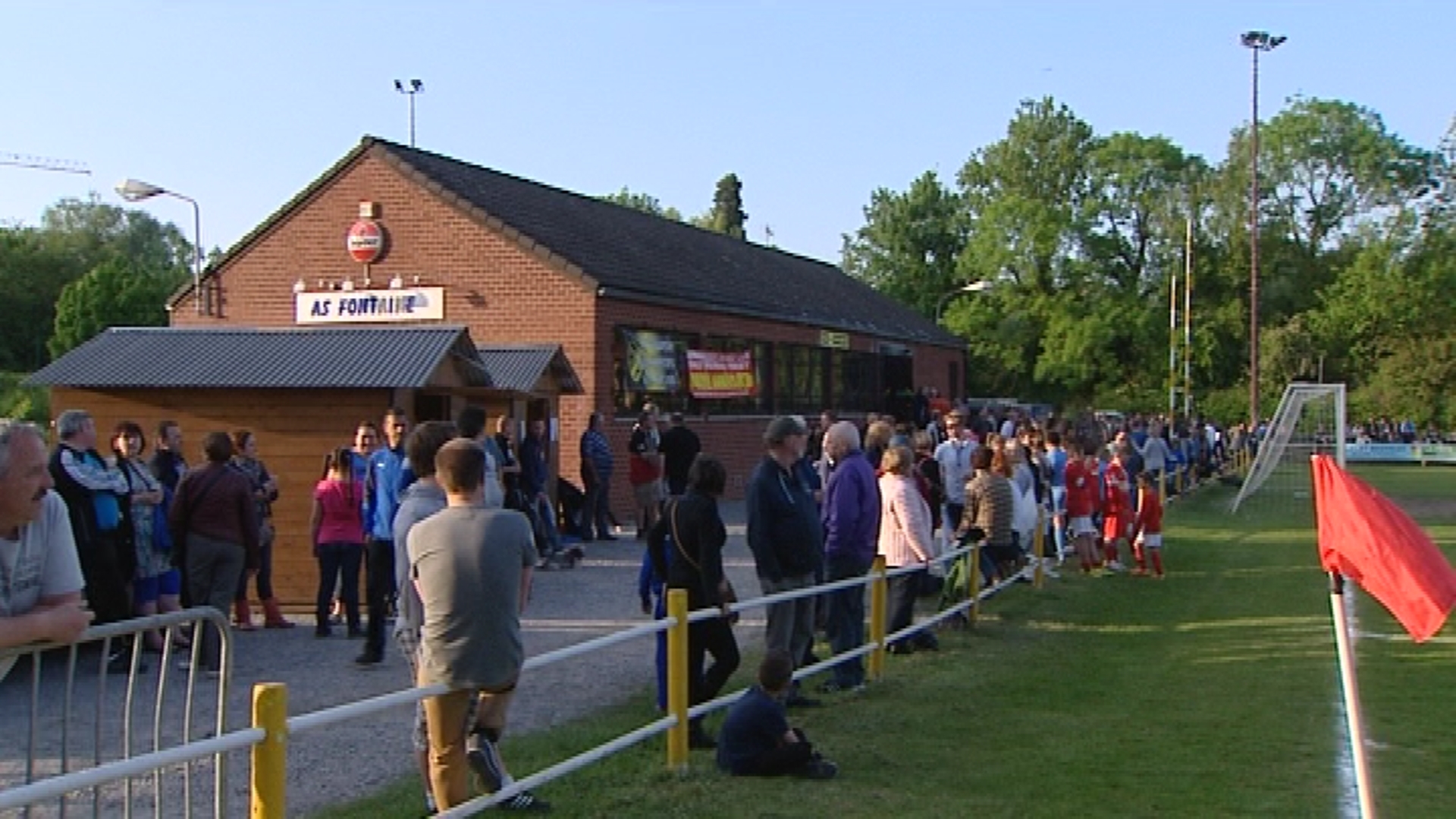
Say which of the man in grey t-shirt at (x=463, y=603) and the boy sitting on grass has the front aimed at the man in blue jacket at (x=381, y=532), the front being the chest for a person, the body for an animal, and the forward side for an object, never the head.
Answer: the man in grey t-shirt

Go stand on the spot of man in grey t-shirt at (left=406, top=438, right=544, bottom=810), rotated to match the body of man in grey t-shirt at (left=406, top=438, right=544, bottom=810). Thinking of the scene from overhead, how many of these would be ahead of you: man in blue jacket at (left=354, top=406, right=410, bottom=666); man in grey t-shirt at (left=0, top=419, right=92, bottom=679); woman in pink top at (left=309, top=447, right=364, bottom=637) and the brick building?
3

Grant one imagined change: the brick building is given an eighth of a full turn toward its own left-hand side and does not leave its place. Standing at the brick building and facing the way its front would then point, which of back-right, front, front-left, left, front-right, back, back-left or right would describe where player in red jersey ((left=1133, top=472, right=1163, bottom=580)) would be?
front-left

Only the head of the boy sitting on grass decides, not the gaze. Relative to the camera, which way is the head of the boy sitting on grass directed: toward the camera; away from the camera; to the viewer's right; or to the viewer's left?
away from the camera

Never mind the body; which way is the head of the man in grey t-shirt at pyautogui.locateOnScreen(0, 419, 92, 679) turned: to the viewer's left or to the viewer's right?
to the viewer's right

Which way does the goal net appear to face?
to the viewer's right

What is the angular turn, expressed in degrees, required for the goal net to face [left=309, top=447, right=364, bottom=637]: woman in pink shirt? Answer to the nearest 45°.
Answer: approximately 90° to its right

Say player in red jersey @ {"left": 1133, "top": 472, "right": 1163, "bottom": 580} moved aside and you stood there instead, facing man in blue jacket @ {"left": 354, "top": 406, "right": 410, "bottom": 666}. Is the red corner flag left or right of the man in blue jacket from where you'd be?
left

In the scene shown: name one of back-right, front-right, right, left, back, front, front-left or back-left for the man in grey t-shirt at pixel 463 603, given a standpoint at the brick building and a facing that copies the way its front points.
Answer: front-left

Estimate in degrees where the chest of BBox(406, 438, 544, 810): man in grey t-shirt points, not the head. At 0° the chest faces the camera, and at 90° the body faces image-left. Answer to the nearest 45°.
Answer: approximately 180°

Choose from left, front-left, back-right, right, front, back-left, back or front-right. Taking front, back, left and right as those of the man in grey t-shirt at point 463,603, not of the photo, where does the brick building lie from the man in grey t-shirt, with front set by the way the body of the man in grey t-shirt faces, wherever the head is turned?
front
